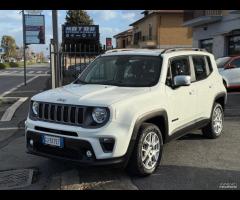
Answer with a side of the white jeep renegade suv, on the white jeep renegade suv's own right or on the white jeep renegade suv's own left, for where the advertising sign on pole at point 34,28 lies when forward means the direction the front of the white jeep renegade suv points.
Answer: on the white jeep renegade suv's own right

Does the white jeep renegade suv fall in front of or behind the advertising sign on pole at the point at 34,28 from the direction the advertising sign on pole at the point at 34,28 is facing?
in front

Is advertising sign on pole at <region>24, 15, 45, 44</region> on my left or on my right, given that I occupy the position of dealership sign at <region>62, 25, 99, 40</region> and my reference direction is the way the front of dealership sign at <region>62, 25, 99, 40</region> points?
on my right

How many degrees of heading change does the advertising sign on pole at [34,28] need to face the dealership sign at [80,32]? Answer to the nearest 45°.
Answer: approximately 90° to its left

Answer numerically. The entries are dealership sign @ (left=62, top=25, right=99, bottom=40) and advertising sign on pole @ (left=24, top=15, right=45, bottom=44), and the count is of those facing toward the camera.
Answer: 2

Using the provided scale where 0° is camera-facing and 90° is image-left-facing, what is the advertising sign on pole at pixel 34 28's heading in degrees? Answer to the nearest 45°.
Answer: approximately 0°

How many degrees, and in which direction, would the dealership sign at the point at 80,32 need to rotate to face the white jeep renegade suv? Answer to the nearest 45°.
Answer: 0° — it already faces it

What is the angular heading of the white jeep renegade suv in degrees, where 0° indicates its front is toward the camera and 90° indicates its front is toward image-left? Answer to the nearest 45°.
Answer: approximately 45°

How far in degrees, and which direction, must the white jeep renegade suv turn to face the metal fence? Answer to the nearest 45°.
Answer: approximately 135° to its right

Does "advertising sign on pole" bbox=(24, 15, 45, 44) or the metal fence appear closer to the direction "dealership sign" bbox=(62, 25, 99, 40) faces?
the metal fence
